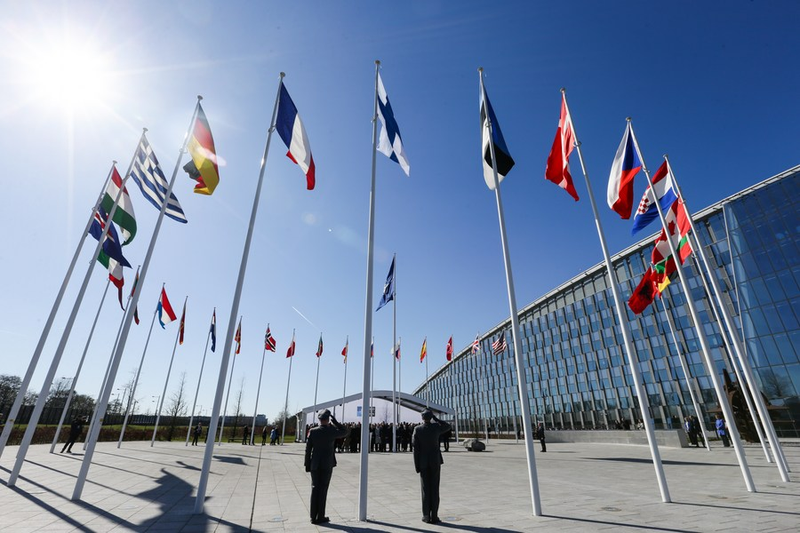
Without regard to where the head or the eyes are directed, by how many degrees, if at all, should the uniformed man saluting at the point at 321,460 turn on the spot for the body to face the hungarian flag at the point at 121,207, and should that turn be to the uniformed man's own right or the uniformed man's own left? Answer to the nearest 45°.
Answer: approximately 45° to the uniformed man's own left

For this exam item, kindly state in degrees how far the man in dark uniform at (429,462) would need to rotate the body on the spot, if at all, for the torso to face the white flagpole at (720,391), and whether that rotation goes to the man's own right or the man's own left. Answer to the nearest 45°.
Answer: approximately 90° to the man's own right

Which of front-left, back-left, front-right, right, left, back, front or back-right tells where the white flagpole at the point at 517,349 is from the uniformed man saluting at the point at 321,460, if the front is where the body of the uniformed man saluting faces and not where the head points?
right

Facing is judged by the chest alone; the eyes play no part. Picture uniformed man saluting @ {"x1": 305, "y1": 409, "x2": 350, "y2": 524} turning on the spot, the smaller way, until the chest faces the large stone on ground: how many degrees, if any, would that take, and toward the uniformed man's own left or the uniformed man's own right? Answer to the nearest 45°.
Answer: approximately 45° to the uniformed man's own right

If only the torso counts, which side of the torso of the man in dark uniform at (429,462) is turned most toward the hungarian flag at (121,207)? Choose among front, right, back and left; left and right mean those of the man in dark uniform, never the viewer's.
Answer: left

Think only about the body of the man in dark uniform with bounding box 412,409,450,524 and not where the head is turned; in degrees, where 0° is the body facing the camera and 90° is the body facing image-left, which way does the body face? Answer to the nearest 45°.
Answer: approximately 180°

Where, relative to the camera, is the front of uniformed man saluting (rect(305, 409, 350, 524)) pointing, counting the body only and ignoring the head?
away from the camera

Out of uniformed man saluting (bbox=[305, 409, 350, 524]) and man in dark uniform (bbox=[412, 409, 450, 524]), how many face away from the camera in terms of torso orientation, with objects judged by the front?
2

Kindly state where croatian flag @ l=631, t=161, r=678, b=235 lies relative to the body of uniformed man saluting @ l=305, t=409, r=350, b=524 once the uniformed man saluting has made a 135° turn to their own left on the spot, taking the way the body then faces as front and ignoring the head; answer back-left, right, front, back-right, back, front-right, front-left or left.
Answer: back-left

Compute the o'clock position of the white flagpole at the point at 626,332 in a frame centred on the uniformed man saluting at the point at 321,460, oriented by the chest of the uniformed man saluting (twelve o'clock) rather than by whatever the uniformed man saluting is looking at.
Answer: The white flagpole is roughly at 3 o'clock from the uniformed man saluting.

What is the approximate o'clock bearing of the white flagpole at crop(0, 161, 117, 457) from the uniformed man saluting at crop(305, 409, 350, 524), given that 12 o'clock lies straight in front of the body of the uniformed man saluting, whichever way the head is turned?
The white flagpole is roughly at 10 o'clock from the uniformed man saluting.
